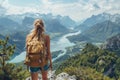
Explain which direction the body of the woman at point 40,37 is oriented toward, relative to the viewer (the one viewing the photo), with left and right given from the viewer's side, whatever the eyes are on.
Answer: facing away from the viewer
